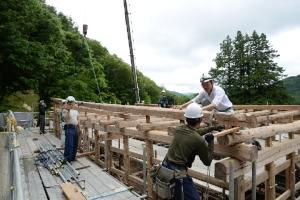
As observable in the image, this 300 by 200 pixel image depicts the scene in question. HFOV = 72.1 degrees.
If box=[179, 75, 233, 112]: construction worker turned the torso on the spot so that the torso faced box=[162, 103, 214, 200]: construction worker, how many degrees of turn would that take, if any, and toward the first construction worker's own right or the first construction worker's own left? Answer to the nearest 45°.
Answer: approximately 45° to the first construction worker's own left

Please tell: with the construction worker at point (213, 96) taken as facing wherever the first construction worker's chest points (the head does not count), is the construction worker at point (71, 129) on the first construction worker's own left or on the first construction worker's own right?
on the first construction worker's own right

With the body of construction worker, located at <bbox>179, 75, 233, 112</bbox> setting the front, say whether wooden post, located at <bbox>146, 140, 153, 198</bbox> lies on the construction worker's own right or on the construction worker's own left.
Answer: on the construction worker's own right

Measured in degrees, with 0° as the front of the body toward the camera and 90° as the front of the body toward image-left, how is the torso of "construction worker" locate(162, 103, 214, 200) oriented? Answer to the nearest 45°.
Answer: approximately 225°

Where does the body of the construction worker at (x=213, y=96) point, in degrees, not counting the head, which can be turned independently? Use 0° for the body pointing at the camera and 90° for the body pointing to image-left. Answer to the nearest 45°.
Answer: approximately 45°

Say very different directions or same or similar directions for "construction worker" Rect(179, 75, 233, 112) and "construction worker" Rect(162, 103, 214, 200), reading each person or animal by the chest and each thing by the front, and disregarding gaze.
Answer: very different directions

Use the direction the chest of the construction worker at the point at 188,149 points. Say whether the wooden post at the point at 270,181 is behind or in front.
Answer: in front

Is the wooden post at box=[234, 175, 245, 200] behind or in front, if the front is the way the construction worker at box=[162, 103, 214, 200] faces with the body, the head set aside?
in front
